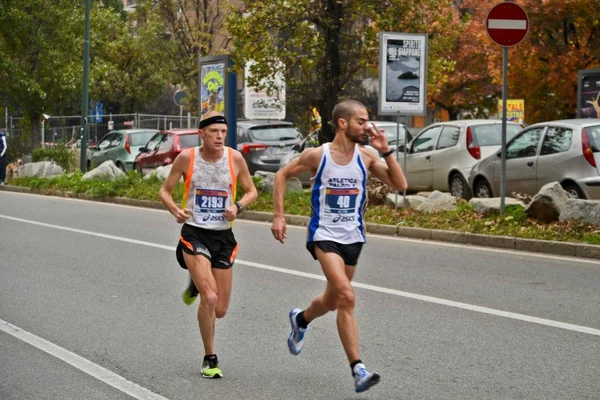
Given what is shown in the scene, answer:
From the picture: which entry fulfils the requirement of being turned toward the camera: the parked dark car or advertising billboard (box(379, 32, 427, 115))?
the advertising billboard

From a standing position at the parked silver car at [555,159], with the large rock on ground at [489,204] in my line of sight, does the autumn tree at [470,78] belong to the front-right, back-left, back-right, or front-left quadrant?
back-right

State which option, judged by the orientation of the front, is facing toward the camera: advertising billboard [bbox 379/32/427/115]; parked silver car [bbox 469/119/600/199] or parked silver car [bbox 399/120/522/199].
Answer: the advertising billboard

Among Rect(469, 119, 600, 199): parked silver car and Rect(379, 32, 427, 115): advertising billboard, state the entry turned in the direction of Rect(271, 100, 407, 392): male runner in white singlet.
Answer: the advertising billboard

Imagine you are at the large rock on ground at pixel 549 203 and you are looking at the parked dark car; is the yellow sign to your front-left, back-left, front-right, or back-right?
front-right

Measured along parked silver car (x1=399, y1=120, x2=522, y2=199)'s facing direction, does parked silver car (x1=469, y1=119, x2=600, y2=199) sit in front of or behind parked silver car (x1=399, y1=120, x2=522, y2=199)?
behind

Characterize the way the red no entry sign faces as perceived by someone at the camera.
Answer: facing the viewer

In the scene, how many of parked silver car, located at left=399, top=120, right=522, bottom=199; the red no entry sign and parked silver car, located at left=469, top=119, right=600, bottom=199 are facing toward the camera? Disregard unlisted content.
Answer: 1

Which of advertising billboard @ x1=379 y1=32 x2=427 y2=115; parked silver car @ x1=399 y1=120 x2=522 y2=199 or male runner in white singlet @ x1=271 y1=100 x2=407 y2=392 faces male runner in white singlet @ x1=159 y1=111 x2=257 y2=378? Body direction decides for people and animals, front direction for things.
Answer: the advertising billboard

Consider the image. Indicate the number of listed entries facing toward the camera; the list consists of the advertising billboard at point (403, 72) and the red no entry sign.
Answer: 2

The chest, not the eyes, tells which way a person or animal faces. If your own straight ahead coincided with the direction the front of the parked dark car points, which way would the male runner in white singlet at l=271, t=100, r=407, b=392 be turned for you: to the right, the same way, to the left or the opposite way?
the opposite way

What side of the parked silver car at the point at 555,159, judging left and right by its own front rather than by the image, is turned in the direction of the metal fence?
front

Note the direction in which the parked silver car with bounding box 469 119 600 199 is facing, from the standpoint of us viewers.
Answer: facing away from the viewer and to the left of the viewer

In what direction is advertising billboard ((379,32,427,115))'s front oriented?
toward the camera
